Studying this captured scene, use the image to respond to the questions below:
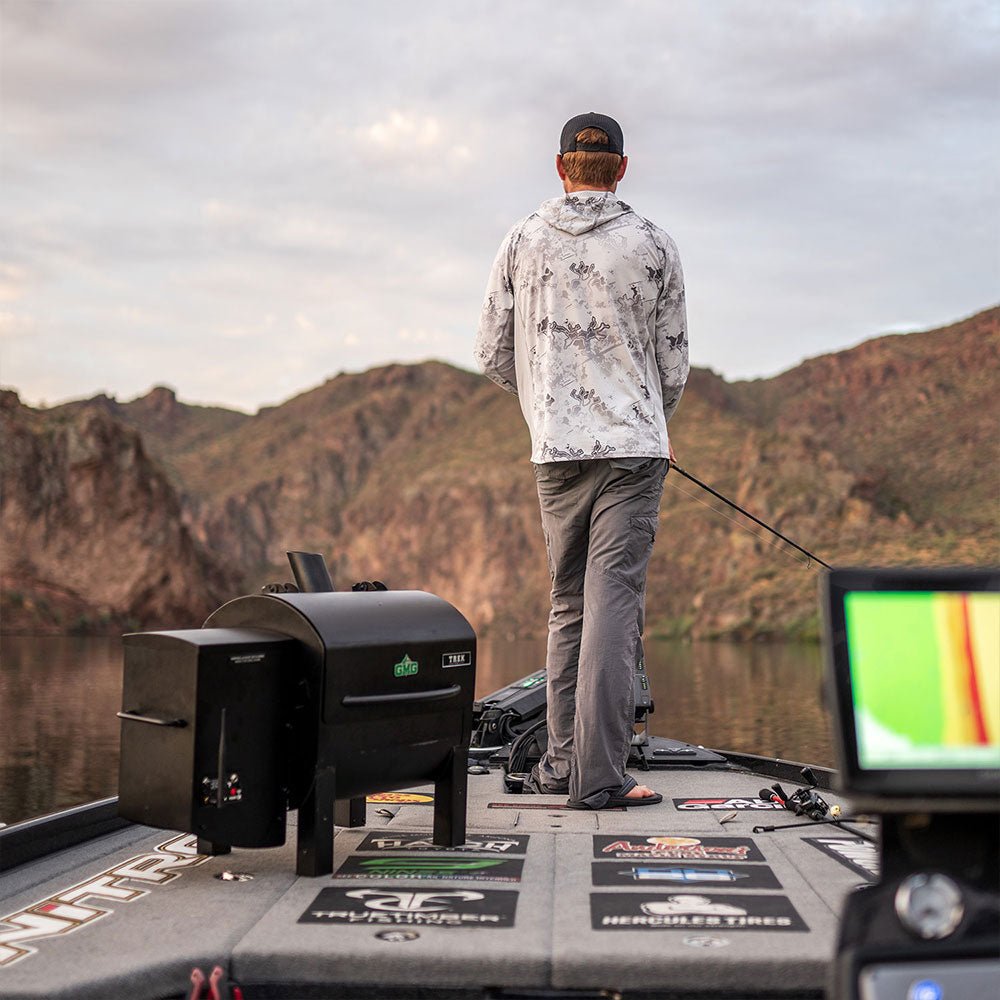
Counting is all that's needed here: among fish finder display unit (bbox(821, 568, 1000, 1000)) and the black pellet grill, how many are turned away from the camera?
0

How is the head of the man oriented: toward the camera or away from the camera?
away from the camera

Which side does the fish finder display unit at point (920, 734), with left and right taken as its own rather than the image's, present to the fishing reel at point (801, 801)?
back

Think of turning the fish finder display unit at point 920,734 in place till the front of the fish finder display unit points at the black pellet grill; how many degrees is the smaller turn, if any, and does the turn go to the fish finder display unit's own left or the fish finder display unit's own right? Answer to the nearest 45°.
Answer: approximately 90° to the fish finder display unit's own right

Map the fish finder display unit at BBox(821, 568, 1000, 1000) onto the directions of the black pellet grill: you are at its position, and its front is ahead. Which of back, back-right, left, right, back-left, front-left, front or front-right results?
front

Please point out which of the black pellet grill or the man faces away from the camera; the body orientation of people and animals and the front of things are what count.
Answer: the man

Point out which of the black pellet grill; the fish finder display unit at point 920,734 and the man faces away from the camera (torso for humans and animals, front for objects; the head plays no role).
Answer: the man

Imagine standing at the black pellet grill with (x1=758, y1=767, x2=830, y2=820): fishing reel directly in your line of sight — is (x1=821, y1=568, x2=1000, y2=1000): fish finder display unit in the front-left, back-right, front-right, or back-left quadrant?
front-right

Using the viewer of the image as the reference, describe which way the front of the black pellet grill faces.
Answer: facing the viewer and to the right of the viewer

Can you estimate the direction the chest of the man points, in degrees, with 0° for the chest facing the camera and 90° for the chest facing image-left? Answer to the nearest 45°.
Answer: approximately 180°

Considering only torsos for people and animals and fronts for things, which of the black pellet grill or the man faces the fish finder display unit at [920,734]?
the black pellet grill

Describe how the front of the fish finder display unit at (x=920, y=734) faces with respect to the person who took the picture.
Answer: facing the viewer
